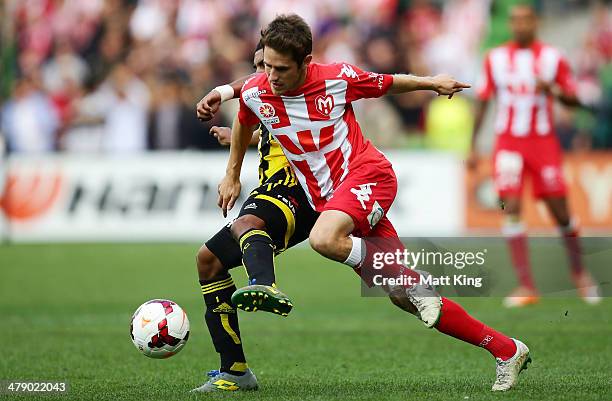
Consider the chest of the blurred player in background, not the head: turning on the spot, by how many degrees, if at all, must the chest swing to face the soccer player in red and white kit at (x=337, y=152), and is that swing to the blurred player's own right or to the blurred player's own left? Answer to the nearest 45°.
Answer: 0° — they already face them

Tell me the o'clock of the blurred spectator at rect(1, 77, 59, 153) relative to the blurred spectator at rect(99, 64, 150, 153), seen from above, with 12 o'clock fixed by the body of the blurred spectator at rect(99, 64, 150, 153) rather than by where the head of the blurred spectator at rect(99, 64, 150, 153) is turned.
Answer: the blurred spectator at rect(1, 77, 59, 153) is roughly at 4 o'clock from the blurred spectator at rect(99, 64, 150, 153).

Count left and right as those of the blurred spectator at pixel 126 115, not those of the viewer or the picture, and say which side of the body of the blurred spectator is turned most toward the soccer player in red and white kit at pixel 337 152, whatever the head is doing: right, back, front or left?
front

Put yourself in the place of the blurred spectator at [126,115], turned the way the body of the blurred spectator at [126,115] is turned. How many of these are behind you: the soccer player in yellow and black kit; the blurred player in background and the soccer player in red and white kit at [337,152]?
0

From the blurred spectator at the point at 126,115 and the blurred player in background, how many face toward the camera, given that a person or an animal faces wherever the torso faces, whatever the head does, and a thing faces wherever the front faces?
2

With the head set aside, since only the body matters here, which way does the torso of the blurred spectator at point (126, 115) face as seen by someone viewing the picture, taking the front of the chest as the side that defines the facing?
toward the camera

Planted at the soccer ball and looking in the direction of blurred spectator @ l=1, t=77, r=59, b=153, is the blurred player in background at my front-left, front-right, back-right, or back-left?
front-right

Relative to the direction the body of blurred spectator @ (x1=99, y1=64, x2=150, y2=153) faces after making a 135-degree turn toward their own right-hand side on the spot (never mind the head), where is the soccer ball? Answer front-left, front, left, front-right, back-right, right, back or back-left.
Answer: back-left

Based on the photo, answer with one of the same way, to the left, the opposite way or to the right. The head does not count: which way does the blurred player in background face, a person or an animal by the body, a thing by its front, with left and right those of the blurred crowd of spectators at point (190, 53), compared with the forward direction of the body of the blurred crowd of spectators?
the same way

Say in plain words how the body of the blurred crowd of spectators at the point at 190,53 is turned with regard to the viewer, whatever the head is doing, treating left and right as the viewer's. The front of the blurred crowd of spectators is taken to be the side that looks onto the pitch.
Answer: facing the viewer

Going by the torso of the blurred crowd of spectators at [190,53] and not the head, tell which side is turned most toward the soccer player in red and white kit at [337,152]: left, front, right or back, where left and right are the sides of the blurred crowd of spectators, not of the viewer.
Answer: front

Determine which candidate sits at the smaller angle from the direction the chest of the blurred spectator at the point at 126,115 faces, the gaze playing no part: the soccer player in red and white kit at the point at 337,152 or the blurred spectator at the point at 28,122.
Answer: the soccer player in red and white kit

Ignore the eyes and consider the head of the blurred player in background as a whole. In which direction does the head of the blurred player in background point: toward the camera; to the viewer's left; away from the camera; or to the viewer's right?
toward the camera

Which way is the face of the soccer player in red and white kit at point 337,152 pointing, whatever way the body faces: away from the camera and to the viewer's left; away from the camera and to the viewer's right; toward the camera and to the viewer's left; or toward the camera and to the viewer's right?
toward the camera and to the viewer's left

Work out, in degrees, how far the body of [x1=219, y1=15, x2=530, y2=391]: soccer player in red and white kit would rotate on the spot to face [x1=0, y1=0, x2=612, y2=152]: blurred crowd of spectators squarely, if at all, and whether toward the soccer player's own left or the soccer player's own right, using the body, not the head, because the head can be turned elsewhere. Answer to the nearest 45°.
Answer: approximately 135° to the soccer player's own right
